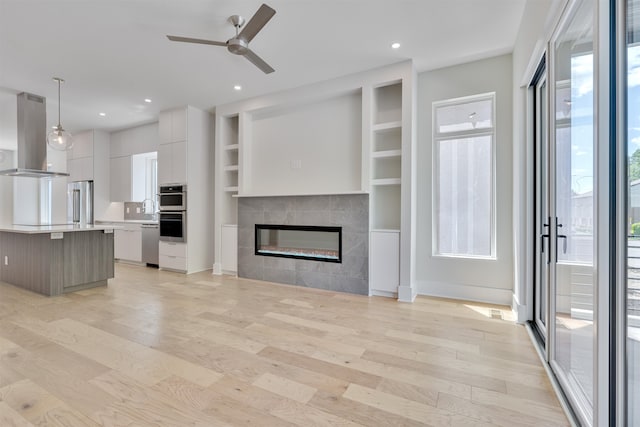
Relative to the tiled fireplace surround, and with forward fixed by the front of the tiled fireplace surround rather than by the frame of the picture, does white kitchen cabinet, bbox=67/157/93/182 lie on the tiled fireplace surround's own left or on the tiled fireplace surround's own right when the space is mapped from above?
on the tiled fireplace surround's own right

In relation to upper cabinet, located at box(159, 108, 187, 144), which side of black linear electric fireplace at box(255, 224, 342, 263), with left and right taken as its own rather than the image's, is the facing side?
right

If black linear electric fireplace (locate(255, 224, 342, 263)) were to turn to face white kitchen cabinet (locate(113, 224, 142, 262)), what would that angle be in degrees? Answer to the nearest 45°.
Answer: approximately 90° to its right

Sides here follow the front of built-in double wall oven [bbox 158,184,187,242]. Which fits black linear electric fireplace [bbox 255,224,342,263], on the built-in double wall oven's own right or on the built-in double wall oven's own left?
on the built-in double wall oven's own left

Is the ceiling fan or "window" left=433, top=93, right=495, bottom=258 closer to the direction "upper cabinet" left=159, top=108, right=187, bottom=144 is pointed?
the ceiling fan

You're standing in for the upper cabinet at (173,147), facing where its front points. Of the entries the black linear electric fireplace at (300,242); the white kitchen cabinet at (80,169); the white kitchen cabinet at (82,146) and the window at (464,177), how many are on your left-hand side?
2

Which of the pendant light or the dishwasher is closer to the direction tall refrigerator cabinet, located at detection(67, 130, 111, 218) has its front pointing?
the pendant light

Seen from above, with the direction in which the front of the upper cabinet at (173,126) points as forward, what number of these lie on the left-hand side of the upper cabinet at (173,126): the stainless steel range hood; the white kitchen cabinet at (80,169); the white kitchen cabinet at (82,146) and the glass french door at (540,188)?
1

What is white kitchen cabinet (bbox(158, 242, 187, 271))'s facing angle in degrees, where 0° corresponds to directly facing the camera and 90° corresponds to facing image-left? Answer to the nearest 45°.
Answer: approximately 45°

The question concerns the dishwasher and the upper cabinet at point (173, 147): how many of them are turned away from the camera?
0

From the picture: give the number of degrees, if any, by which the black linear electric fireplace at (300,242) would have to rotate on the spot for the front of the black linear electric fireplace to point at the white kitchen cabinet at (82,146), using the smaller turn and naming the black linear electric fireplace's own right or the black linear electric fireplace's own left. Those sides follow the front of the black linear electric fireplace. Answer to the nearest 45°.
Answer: approximately 90° to the black linear electric fireplace's own right

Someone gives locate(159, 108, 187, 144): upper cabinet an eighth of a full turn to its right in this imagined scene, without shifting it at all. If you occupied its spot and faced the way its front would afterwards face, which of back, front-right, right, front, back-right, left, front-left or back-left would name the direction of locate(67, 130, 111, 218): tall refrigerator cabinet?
front-right
